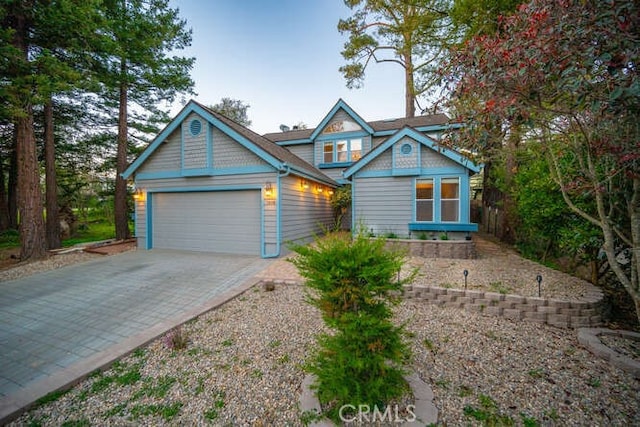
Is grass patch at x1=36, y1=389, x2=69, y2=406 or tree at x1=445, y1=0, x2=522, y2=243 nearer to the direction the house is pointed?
the grass patch

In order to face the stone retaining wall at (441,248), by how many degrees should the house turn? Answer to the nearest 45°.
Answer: approximately 90° to its left

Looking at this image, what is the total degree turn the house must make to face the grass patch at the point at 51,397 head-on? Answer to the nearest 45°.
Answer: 0° — it already faces it

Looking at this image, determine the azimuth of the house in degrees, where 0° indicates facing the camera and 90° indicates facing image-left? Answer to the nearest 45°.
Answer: approximately 0°

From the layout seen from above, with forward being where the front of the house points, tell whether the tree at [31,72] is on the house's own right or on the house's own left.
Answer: on the house's own right

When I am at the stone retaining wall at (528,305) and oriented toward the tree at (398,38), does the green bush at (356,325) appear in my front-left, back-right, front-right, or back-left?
back-left

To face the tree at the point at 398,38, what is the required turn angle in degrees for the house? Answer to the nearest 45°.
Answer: approximately 135° to its left

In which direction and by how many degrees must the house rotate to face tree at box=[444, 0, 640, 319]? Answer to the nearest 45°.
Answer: approximately 45° to its left

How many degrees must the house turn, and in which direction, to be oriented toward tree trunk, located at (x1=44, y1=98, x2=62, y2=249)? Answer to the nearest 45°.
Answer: approximately 90° to its right

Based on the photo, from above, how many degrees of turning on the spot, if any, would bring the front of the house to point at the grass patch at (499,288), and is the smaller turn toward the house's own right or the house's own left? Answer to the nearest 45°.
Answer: approximately 45° to the house's own left

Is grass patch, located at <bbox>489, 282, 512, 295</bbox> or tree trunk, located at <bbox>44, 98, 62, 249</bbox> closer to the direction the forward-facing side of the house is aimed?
the grass patch

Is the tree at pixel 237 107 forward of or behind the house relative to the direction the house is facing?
behind

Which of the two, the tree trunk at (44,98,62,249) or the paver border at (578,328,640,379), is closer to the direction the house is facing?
the paver border
